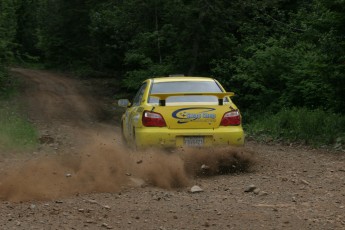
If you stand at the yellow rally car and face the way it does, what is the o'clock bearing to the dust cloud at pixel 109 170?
The dust cloud is roughly at 8 o'clock from the yellow rally car.

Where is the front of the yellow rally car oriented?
away from the camera
